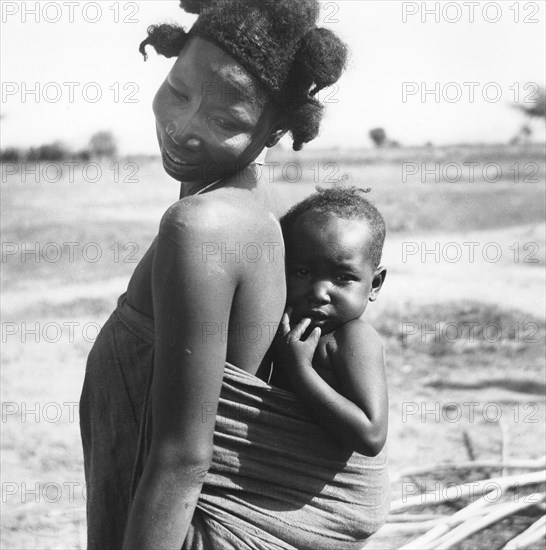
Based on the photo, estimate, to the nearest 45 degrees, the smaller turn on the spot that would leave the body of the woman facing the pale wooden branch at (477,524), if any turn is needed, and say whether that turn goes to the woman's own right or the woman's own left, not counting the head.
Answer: approximately 135° to the woman's own right

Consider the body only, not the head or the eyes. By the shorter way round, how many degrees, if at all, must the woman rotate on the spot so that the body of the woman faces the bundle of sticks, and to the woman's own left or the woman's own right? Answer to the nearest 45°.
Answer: approximately 135° to the woman's own right

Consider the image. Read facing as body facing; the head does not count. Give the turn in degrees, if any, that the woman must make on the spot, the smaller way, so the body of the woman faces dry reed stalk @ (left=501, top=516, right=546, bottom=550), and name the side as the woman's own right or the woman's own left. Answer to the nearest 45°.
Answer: approximately 135° to the woman's own right

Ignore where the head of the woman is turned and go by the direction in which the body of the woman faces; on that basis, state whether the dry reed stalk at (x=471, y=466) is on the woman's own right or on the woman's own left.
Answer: on the woman's own right
